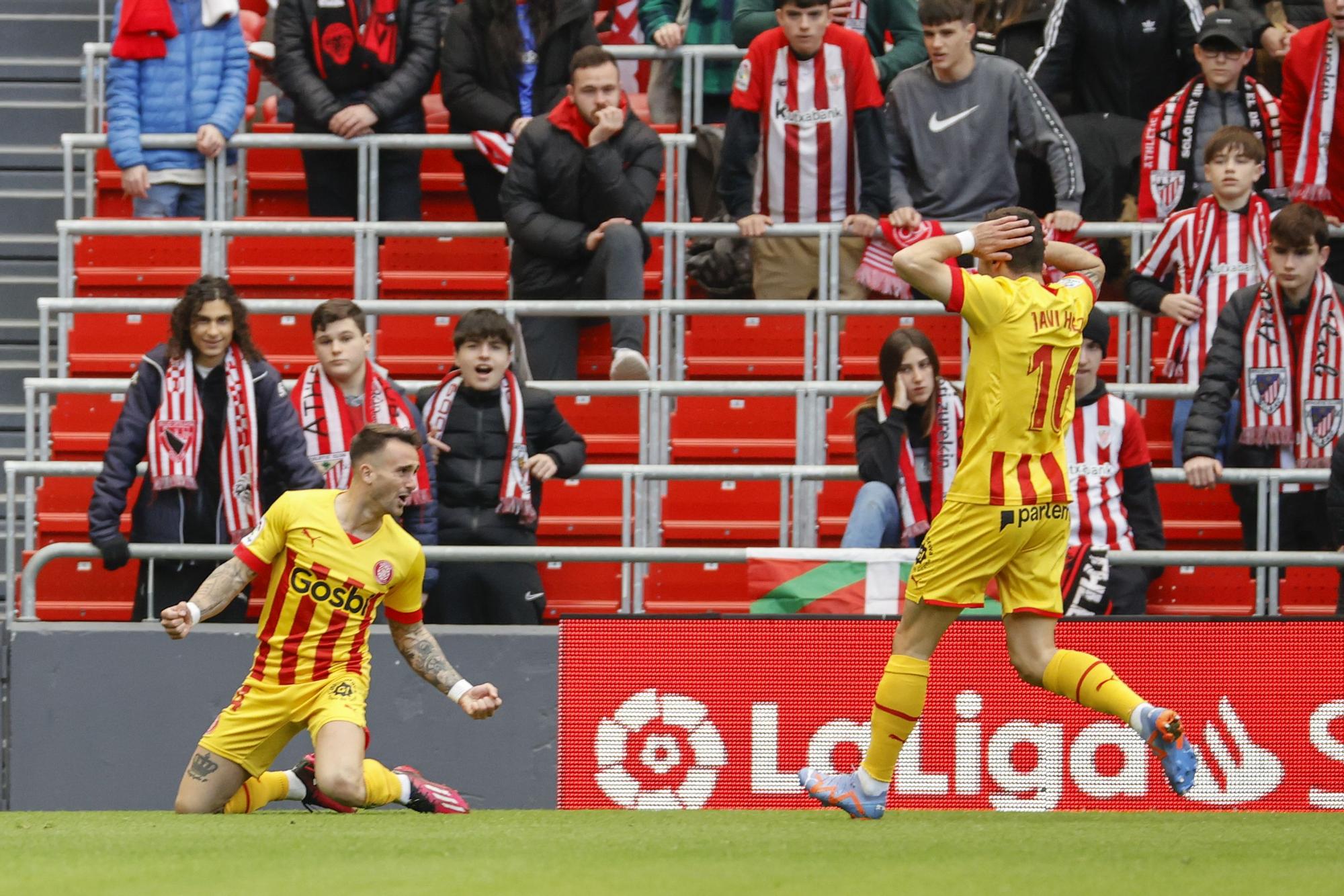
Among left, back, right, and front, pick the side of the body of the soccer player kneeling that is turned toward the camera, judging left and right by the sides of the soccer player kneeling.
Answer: front

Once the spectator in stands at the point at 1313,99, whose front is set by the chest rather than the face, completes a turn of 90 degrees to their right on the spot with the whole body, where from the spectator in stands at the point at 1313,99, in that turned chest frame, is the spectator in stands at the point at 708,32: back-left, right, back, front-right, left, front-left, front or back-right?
front

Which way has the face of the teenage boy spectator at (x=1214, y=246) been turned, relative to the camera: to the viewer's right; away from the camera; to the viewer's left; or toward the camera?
toward the camera

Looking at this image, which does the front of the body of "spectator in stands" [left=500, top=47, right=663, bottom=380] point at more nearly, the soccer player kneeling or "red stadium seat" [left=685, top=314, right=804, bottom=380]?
the soccer player kneeling

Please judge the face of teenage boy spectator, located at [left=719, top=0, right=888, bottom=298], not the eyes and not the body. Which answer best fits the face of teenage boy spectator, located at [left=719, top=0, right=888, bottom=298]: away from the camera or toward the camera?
toward the camera

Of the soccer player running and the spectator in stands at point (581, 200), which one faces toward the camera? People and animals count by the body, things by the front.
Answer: the spectator in stands

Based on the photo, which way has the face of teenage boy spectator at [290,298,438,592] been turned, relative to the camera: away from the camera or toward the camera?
toward the camera

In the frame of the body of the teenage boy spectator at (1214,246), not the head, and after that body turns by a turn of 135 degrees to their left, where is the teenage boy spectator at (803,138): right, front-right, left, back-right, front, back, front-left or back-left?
back-left

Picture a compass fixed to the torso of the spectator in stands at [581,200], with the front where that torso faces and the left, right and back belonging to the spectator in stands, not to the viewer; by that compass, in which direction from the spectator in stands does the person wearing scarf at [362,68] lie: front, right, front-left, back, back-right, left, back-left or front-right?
back-right

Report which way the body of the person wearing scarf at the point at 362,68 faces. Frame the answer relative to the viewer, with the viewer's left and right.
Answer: facing the viewer

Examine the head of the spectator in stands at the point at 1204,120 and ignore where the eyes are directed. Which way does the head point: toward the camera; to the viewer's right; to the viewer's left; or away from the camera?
toward the camera

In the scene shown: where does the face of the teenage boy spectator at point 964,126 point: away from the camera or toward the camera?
toward the camera

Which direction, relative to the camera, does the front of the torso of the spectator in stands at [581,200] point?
toward the camera

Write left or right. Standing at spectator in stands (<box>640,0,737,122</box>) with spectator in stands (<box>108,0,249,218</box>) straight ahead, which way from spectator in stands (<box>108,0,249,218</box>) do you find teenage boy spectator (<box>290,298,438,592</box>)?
left

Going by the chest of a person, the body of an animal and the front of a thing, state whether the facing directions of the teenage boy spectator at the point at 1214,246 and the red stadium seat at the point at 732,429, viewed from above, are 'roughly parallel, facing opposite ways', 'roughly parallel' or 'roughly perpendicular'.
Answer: roughly parallel

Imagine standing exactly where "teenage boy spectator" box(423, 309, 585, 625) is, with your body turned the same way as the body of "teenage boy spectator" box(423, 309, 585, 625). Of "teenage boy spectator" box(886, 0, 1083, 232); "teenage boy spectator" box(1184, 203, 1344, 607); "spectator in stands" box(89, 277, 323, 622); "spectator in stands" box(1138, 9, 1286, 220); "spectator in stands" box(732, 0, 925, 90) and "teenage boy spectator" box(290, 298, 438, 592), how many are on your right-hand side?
2

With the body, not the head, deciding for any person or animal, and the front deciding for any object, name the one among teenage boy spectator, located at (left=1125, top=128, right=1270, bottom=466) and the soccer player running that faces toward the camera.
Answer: the teenage boy spectator

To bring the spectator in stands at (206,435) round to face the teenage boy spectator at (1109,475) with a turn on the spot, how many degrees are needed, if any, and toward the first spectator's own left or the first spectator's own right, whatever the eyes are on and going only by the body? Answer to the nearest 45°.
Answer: approximately 90° to the first spectator's own left
